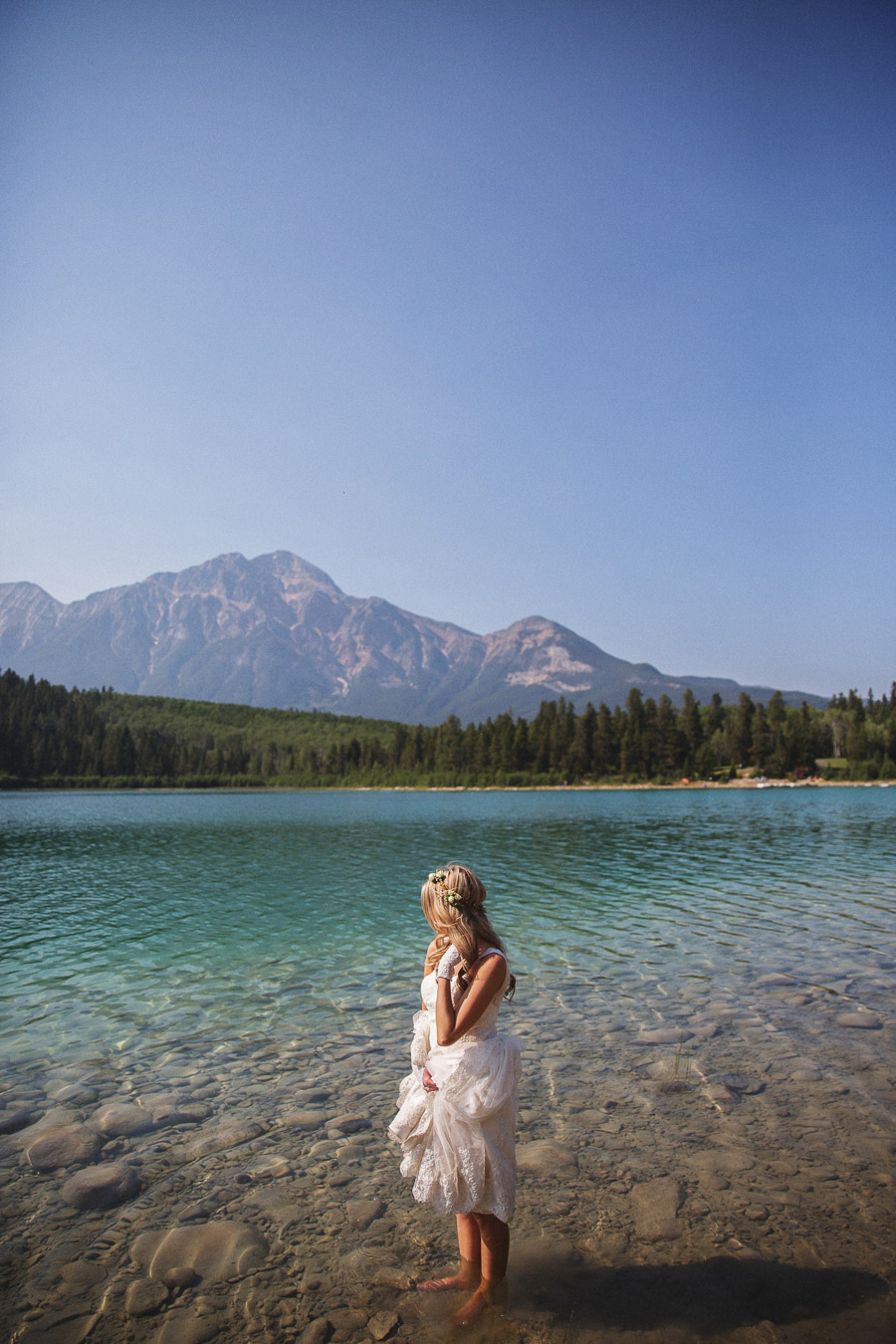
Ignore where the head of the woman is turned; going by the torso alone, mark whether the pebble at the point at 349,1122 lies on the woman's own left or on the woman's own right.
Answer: on the woman's own right

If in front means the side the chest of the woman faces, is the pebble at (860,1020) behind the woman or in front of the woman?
behind

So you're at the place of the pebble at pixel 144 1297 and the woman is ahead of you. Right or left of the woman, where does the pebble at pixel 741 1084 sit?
left

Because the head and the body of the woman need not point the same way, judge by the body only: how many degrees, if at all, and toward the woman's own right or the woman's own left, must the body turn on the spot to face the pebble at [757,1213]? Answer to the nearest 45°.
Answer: approximately 180°

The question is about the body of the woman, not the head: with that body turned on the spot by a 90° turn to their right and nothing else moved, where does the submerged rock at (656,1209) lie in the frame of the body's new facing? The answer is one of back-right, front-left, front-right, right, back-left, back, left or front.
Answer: right
